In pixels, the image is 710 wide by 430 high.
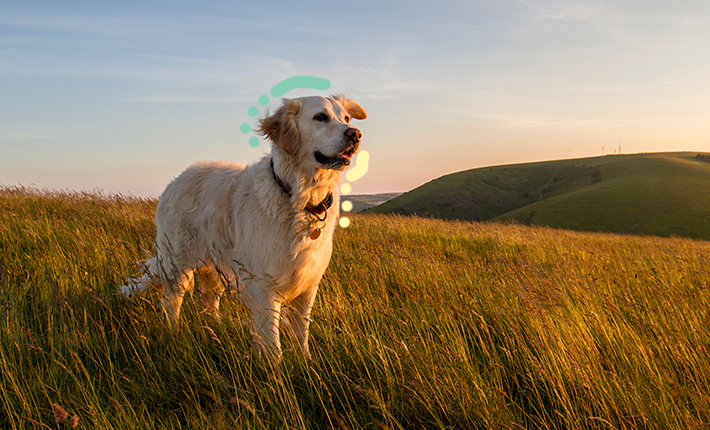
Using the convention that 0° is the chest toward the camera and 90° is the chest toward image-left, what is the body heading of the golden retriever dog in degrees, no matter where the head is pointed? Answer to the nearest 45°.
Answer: approximately 315°
